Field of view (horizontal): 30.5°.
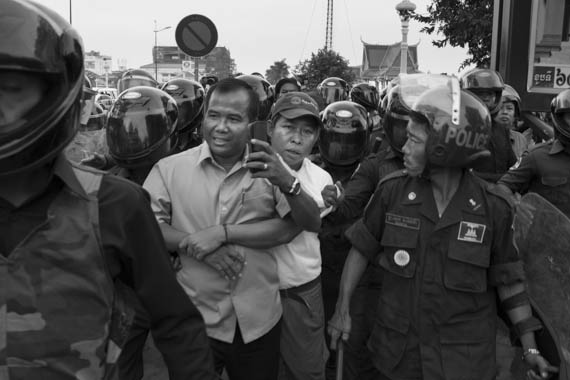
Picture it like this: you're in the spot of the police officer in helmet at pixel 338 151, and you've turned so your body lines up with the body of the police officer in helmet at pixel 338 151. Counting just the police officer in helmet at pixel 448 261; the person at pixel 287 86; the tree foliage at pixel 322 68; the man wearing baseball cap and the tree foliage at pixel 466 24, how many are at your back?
3

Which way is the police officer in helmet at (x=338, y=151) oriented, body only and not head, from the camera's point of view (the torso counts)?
toward the camera

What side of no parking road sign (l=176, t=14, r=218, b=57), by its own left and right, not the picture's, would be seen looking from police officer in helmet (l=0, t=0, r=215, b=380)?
front

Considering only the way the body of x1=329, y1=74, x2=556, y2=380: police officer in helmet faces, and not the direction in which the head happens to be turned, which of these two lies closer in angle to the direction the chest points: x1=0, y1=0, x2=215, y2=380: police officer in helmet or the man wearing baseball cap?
the police officer in helmet

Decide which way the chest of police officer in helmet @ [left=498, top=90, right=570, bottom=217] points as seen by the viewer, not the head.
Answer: toward the camera

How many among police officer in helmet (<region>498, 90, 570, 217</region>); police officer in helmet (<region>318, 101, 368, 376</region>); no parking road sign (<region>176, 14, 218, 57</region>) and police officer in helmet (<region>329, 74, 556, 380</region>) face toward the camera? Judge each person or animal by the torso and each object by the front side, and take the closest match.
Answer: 4

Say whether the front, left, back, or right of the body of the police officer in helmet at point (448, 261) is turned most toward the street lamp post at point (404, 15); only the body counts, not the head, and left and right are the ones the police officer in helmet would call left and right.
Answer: back

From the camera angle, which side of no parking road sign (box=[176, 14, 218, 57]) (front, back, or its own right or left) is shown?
front

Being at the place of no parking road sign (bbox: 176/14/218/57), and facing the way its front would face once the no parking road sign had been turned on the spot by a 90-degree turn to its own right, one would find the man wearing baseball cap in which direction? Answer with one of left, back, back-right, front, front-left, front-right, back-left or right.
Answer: left
